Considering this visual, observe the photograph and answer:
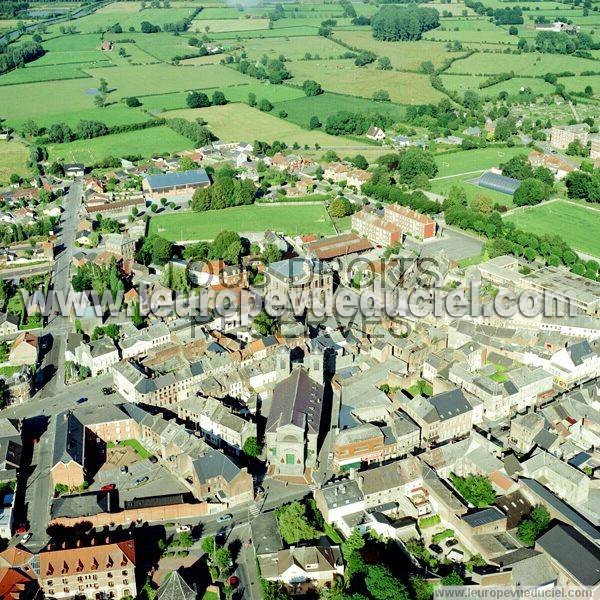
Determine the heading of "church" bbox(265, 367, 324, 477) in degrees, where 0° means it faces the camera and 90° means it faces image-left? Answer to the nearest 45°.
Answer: approximately 0°

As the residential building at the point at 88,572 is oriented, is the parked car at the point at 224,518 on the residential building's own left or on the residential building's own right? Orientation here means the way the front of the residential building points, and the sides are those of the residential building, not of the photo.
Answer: on the residential building's own left

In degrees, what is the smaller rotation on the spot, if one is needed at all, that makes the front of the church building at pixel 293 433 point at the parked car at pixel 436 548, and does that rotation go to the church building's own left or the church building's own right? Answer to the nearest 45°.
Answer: approximately 45° to the church building's own left

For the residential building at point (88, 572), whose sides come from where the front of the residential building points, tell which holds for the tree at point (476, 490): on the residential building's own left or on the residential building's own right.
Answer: on the residential building's own left

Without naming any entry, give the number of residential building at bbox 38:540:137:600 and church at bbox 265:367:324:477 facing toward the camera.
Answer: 2

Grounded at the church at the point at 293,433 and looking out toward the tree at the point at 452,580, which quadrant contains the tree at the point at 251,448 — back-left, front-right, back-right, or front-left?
back-right

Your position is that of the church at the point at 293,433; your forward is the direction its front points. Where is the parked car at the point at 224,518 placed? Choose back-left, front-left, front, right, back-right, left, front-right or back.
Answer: front-right

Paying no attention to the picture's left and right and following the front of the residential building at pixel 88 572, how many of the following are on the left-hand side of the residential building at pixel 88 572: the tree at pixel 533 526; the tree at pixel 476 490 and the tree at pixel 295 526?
3

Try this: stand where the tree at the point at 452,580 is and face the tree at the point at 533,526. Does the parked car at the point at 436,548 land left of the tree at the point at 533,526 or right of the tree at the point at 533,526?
left

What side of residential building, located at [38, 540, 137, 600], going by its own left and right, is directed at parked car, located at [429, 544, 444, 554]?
left

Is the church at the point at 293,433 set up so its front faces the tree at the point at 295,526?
yes

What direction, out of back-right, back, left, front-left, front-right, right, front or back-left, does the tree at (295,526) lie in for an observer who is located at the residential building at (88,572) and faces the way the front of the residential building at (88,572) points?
left

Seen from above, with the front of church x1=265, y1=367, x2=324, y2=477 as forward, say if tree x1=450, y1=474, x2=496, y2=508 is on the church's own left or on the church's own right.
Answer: on the church's own left
